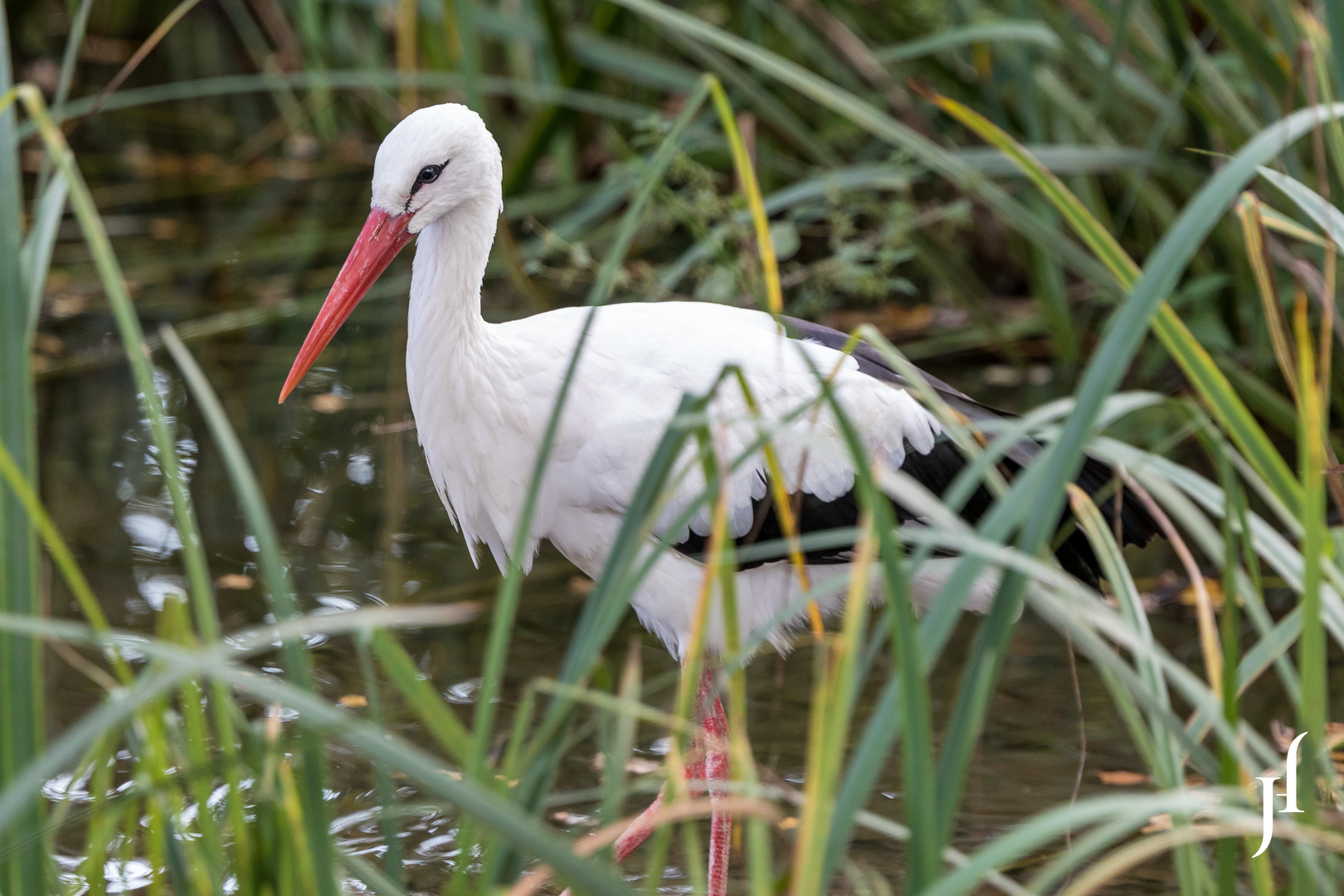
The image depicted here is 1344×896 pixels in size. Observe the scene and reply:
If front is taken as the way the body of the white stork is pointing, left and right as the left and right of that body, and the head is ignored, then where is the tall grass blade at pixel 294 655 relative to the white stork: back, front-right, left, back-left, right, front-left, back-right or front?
left

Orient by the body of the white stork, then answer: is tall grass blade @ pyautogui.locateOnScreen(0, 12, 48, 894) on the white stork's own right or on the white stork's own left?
on the white stork's own left

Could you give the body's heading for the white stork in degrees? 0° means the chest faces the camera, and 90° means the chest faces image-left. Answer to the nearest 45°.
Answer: approximately 90°
